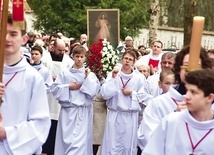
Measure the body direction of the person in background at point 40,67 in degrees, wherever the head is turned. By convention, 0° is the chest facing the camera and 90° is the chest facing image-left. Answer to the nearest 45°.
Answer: approximately 45°

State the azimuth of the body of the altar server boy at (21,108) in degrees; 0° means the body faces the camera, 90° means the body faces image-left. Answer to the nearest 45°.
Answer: approximately 45°

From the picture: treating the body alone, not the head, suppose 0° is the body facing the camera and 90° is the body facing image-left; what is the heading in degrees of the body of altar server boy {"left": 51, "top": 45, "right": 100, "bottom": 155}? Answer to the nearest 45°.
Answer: approximately 0°

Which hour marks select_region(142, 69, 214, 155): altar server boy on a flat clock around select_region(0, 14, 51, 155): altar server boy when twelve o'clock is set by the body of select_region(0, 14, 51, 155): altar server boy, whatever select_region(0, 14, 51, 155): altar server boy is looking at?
select_region(142, 69, 214, 155): altar server boy is roughly at 8 o'clock from select_region(0, 14, 51, 155): altar server boy.

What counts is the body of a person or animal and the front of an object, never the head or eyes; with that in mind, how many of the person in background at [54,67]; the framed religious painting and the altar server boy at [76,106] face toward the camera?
3

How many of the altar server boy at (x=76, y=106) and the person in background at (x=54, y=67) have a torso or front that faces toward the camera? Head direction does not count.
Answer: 2

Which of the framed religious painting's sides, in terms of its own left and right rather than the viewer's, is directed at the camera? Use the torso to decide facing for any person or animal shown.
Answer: front

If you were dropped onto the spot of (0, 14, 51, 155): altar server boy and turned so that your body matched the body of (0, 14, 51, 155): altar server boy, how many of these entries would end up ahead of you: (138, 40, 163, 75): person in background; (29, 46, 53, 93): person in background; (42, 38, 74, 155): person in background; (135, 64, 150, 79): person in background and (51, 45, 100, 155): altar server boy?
0

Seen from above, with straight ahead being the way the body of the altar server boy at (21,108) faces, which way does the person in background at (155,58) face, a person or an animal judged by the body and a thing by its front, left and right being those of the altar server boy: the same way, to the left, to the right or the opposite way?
the same way

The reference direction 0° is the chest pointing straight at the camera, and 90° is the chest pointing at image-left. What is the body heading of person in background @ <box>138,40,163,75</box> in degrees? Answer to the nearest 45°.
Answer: approximately 45°

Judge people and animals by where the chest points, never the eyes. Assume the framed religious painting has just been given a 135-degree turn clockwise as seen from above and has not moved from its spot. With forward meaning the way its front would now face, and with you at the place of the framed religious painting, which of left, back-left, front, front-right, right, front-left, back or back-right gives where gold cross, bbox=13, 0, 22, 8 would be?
back-left
